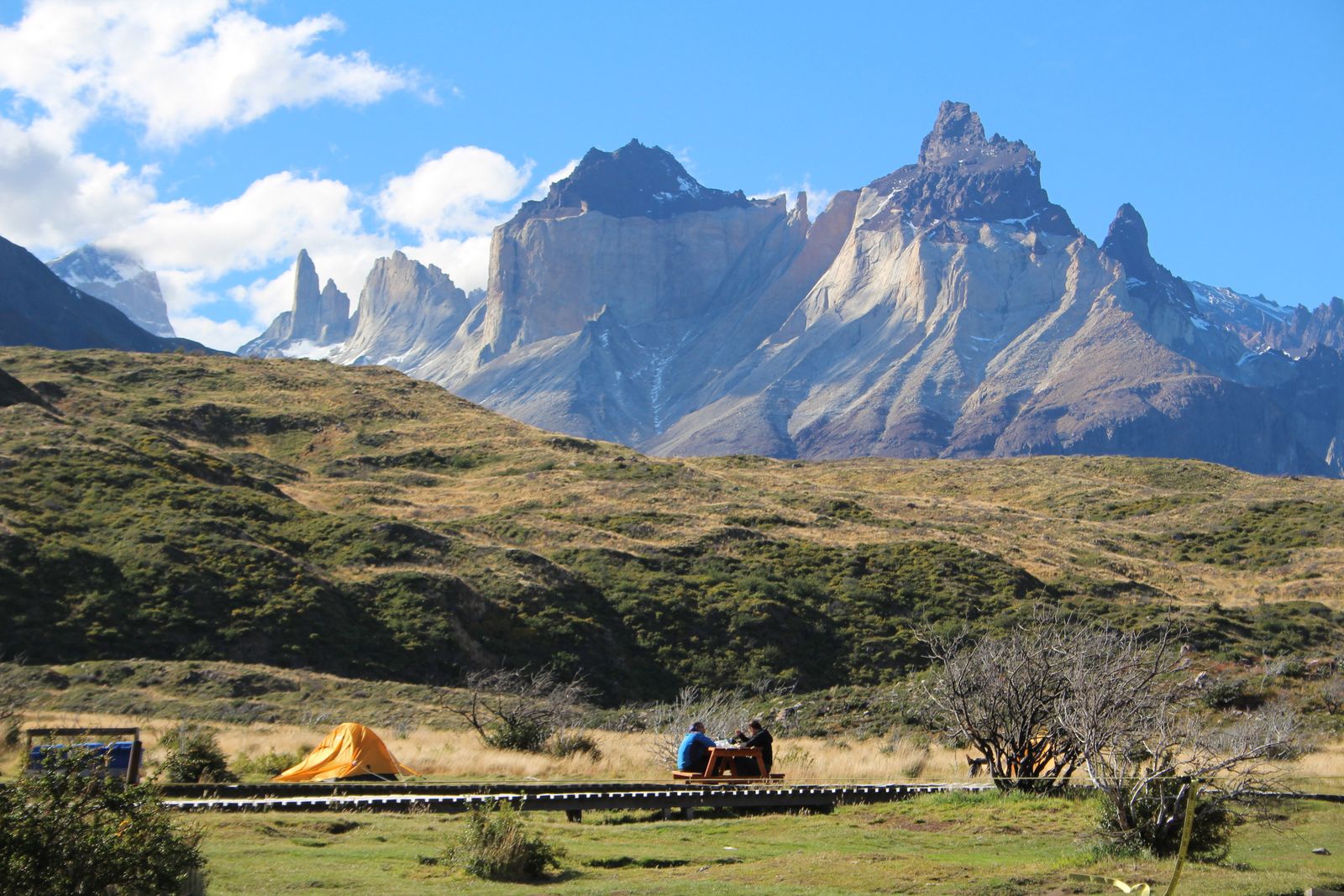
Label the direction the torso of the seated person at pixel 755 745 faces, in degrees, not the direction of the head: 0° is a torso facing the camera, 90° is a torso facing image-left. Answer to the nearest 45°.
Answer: approximately 90°

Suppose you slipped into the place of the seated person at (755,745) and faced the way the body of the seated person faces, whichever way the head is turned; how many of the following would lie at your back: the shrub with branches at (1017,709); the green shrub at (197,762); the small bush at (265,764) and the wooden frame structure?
1

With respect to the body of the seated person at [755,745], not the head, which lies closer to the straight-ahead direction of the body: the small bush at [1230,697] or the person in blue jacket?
the person in blue jacket

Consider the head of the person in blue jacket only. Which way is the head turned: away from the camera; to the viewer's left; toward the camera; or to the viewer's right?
to the viewer's right

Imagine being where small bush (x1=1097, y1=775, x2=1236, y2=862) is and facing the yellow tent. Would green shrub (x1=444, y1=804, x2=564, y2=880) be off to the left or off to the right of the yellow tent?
left

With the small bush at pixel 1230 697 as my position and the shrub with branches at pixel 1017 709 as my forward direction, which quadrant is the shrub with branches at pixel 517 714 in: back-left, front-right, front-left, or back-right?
front-right

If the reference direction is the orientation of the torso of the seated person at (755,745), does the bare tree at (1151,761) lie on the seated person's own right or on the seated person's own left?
on the seated person's own left

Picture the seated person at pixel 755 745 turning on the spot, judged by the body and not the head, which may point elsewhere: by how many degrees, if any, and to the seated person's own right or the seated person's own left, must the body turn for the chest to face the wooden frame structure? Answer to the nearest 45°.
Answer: approximately 45° to the seated person's own left

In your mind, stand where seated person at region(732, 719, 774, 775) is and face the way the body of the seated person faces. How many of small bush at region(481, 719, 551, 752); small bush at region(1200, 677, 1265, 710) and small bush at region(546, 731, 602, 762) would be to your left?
0

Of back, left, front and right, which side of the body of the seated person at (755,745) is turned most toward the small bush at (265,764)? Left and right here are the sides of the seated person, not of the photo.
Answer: front

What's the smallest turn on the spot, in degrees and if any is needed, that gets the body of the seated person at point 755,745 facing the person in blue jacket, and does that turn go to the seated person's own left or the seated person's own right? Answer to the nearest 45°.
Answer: approximately 45° to the seated person's own left

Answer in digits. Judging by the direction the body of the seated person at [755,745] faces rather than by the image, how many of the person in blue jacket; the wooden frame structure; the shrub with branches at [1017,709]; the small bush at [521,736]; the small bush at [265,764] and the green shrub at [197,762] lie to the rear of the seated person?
1
